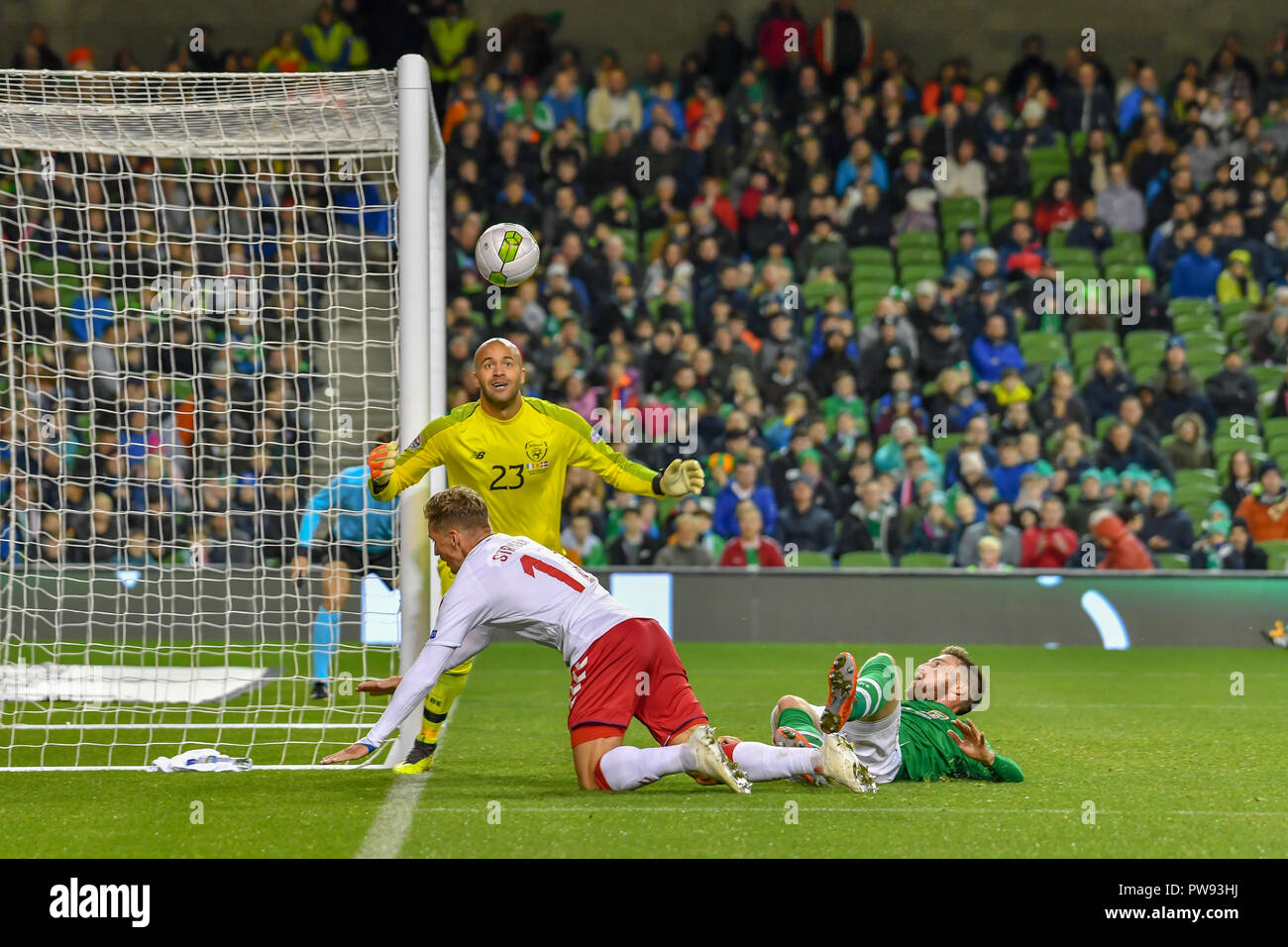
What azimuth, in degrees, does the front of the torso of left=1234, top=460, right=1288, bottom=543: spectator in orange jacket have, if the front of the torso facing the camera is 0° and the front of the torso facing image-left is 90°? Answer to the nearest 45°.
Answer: approximately 0°

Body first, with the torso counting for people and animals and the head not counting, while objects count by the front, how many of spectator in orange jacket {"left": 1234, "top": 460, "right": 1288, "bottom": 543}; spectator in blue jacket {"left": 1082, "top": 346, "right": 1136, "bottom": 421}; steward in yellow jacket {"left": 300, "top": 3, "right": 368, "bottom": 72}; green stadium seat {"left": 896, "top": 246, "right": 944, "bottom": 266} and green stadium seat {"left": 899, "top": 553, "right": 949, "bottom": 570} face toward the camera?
5

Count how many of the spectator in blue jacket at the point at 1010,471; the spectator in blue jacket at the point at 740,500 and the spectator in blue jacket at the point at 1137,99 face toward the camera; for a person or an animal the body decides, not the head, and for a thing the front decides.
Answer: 3

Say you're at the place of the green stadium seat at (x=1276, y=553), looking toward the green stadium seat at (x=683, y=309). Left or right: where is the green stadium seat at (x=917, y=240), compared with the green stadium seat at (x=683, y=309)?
right

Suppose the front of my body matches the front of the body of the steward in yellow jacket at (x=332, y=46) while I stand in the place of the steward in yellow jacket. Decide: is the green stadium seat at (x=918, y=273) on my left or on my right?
on my left

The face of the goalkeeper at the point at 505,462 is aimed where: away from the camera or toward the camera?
toward the camera

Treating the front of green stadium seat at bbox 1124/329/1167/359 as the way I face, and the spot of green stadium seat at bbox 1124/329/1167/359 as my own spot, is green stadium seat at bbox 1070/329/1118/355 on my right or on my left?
on my right

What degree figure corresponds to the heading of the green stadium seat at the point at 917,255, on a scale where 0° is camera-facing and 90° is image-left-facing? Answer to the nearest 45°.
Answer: approximately 0°

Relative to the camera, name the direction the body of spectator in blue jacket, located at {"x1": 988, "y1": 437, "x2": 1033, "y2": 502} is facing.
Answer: toward the camera

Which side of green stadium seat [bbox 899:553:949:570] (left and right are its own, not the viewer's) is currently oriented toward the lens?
front

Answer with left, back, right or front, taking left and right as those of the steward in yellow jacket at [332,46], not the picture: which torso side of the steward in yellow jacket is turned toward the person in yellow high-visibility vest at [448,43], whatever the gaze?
left

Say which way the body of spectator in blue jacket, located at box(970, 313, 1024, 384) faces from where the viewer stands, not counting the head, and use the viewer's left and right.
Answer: facing the viewer

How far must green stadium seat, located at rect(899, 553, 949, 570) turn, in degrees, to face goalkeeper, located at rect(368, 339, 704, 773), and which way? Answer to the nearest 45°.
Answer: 0° — it already faces them
